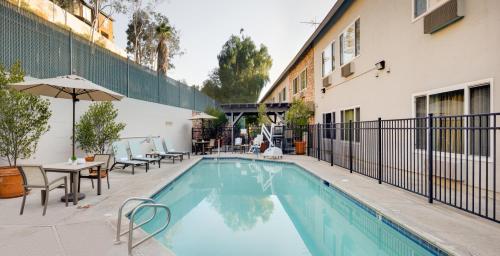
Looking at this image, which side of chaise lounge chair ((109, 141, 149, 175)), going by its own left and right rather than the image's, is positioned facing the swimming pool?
front

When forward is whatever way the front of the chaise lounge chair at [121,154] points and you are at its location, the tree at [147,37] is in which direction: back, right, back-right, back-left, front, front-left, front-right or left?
back-left

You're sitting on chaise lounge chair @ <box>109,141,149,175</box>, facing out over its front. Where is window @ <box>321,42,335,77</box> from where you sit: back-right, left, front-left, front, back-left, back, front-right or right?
front-left

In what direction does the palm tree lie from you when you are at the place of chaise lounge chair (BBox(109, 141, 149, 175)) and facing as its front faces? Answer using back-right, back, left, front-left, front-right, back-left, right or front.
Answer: back-left

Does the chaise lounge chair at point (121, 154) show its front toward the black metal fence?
yes

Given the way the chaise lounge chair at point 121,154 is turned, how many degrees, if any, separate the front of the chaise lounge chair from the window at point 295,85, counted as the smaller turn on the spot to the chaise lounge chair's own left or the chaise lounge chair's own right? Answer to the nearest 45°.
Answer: approximately 90° to the chaise lounge chair's own left

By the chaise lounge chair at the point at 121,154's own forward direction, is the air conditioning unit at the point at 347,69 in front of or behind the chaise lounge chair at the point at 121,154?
in front

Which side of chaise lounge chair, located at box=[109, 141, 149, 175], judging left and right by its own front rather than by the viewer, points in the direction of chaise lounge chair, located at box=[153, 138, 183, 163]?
left

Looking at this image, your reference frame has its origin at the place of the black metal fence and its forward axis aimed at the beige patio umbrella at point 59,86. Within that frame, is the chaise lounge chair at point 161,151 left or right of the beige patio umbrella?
right

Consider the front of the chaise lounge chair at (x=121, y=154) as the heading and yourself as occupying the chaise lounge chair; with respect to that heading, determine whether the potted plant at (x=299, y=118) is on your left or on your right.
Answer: on your left

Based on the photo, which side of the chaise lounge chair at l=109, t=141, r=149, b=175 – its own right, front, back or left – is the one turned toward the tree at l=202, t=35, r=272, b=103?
left

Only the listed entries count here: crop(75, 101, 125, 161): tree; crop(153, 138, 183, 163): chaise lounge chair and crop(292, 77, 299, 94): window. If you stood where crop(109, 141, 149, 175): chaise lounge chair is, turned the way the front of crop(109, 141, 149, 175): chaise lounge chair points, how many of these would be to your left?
2

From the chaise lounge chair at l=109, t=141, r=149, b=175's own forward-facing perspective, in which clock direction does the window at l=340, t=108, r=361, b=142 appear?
The window is roughly at 11 o'clock from the chaise lounge chair.
